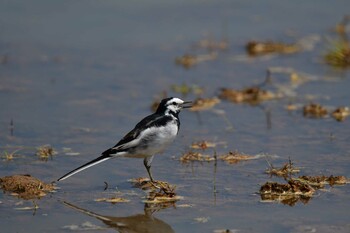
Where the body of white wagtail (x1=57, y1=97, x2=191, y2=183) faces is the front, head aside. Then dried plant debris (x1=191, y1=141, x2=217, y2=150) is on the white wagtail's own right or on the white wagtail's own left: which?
on the white wagtail's own left

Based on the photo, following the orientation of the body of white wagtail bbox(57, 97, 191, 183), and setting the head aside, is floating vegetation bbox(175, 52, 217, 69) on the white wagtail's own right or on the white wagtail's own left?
on the white wagtail's own left

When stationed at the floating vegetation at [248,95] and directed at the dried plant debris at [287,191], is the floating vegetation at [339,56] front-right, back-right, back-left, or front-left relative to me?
back-left

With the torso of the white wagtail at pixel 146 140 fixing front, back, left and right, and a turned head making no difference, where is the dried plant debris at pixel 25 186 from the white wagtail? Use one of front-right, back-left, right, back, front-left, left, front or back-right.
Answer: back

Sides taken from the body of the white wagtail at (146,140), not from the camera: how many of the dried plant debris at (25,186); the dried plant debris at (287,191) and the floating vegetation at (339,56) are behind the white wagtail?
1

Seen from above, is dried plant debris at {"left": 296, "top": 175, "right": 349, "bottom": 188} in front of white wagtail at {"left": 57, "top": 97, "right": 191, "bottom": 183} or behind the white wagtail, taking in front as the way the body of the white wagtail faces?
in front

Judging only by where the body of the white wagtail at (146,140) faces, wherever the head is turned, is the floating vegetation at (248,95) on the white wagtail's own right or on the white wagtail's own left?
on the white wagtail's own left

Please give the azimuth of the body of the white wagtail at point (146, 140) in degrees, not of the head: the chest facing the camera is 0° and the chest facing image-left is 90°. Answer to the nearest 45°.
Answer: approximately 270°

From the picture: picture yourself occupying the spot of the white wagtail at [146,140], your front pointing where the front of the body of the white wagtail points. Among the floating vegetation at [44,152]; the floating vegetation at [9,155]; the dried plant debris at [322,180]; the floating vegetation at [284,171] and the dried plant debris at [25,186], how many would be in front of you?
2
